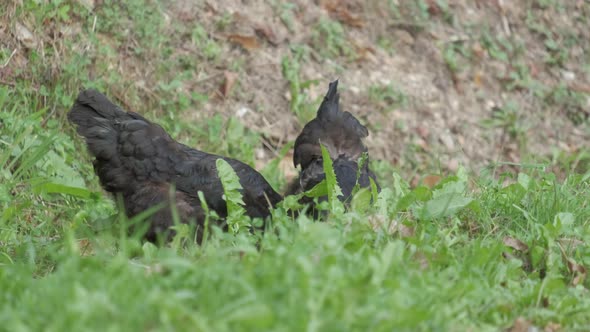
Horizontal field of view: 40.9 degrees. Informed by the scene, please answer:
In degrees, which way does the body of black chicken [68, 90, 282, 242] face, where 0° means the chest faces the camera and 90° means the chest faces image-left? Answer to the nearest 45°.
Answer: approximately 270°

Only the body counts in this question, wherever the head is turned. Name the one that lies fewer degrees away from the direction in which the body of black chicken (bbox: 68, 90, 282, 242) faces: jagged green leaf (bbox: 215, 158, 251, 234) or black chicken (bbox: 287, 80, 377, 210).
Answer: the black chicken

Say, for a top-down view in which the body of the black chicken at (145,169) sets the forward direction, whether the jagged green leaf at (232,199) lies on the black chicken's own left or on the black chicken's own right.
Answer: on the black chicken's own right

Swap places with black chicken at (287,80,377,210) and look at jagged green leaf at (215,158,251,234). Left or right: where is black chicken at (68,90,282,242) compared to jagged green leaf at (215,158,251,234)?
right

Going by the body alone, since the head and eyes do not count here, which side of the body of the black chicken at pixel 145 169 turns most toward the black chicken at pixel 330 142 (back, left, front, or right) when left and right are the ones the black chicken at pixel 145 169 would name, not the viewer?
front
